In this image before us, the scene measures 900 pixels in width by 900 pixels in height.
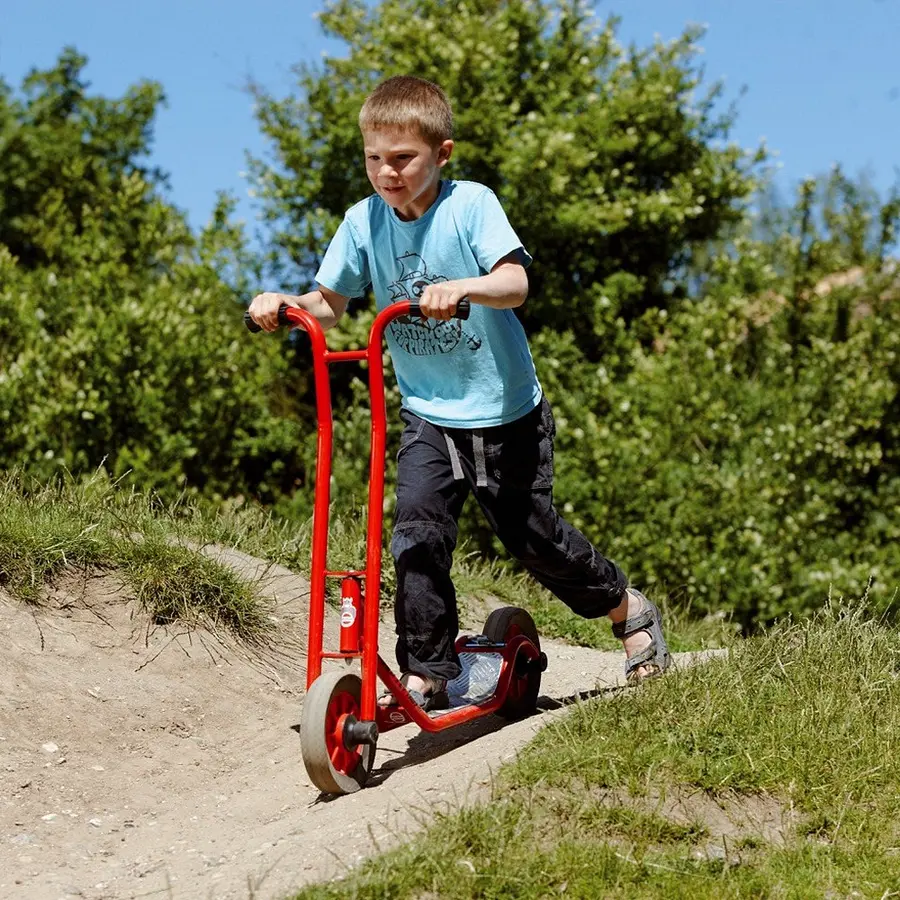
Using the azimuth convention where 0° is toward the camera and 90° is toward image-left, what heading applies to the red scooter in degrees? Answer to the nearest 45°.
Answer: approximately 45°

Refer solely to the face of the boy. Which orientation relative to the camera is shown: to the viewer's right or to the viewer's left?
to the viewer's left

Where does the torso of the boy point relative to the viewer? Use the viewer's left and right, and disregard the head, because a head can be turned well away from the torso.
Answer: facing the viewer and to the left of the viewer
